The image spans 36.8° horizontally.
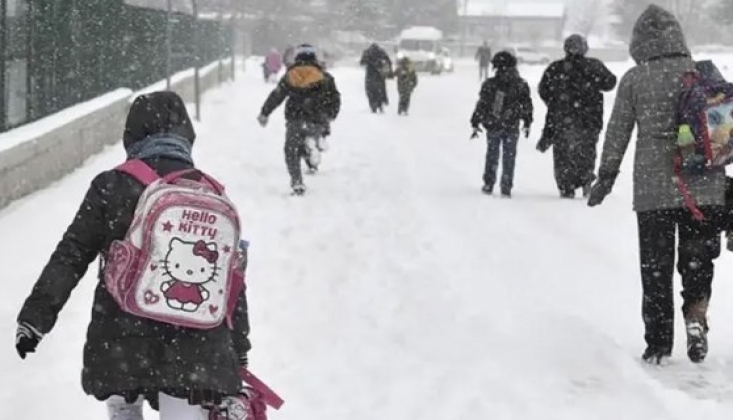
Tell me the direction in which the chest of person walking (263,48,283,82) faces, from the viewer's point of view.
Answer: away from the camera

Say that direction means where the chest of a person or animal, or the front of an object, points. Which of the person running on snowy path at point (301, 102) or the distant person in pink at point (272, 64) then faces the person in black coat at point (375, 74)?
the person running on snowy path at point (301, 102)

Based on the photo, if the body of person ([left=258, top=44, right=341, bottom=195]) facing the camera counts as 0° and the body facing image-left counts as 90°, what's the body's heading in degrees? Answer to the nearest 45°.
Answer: approximately 180°

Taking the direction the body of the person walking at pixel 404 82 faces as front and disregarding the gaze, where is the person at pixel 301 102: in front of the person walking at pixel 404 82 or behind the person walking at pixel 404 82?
behind

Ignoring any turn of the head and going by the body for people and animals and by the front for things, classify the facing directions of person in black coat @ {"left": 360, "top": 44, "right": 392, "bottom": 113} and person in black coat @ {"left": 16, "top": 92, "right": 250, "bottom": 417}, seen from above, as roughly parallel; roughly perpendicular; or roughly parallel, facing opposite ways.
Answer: roughly parallel

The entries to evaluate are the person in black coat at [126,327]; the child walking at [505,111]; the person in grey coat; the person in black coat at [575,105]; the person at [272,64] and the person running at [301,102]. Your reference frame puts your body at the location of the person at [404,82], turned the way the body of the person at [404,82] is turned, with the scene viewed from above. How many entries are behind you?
5

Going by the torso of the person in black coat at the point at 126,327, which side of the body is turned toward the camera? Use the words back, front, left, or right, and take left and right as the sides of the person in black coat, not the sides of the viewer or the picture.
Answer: back

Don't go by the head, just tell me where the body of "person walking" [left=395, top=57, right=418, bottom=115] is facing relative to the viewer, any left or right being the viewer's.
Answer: facing away from the viewer

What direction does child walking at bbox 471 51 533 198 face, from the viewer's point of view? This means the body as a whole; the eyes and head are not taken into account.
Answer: away from the camera

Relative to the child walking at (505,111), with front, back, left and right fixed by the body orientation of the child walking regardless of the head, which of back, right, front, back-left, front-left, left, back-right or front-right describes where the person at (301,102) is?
left

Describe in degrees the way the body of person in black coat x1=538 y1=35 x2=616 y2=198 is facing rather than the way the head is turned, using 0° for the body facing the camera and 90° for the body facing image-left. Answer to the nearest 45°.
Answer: approximately 180°

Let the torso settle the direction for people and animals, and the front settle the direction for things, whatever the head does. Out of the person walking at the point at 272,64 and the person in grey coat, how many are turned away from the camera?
2

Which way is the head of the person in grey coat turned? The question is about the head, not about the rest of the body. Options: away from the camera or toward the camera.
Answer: away from the camera

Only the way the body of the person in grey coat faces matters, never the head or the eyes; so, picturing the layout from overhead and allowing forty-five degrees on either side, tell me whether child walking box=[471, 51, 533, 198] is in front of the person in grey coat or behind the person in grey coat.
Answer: in front

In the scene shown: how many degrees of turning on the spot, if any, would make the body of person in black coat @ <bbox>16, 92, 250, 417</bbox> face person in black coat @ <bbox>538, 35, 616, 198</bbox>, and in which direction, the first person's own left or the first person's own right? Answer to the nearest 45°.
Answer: approximately 45° to the first person's own right

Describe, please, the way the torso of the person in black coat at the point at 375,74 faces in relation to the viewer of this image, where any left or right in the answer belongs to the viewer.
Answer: facing away from the viewer

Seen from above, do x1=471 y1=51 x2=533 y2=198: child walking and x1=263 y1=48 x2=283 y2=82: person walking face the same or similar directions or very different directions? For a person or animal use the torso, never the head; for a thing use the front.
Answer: same or similar directions
